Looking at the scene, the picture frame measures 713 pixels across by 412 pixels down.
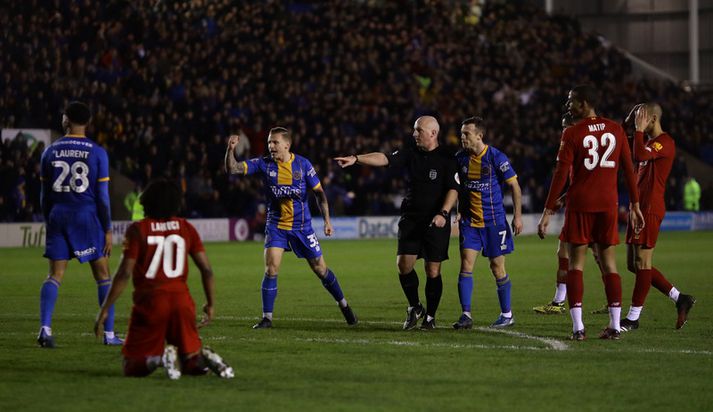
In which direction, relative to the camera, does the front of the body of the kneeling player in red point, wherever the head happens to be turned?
away from the camera

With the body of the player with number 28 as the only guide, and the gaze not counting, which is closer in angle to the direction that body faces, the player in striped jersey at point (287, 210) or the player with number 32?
the player in striped jersey

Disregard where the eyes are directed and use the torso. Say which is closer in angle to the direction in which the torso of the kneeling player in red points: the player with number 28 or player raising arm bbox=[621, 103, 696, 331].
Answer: the player with number 28

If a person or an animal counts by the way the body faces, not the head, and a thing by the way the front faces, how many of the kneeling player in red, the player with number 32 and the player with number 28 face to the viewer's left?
0

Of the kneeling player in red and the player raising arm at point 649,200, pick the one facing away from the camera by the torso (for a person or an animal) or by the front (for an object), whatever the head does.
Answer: the kneeling player in red

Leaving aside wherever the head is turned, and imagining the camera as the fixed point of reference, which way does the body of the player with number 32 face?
away from the camera

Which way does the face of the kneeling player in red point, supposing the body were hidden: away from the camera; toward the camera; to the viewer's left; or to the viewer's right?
away from the camera

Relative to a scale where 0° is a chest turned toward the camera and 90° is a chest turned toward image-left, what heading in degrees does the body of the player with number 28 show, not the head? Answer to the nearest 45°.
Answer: approximately 180°

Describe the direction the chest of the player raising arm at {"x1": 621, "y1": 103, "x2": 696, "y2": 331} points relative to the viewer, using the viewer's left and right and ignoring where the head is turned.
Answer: facing to the left of the viewer

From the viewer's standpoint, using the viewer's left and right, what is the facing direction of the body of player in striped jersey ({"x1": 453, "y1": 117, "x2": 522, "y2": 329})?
facing the viewer and to the left of the viewer

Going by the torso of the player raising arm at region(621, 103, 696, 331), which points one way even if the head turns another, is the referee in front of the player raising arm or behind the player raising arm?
in front

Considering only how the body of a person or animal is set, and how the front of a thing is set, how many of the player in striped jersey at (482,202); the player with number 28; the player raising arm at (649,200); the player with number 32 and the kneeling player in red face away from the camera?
3

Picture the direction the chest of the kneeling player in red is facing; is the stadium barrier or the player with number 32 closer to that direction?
the stadium barrier
